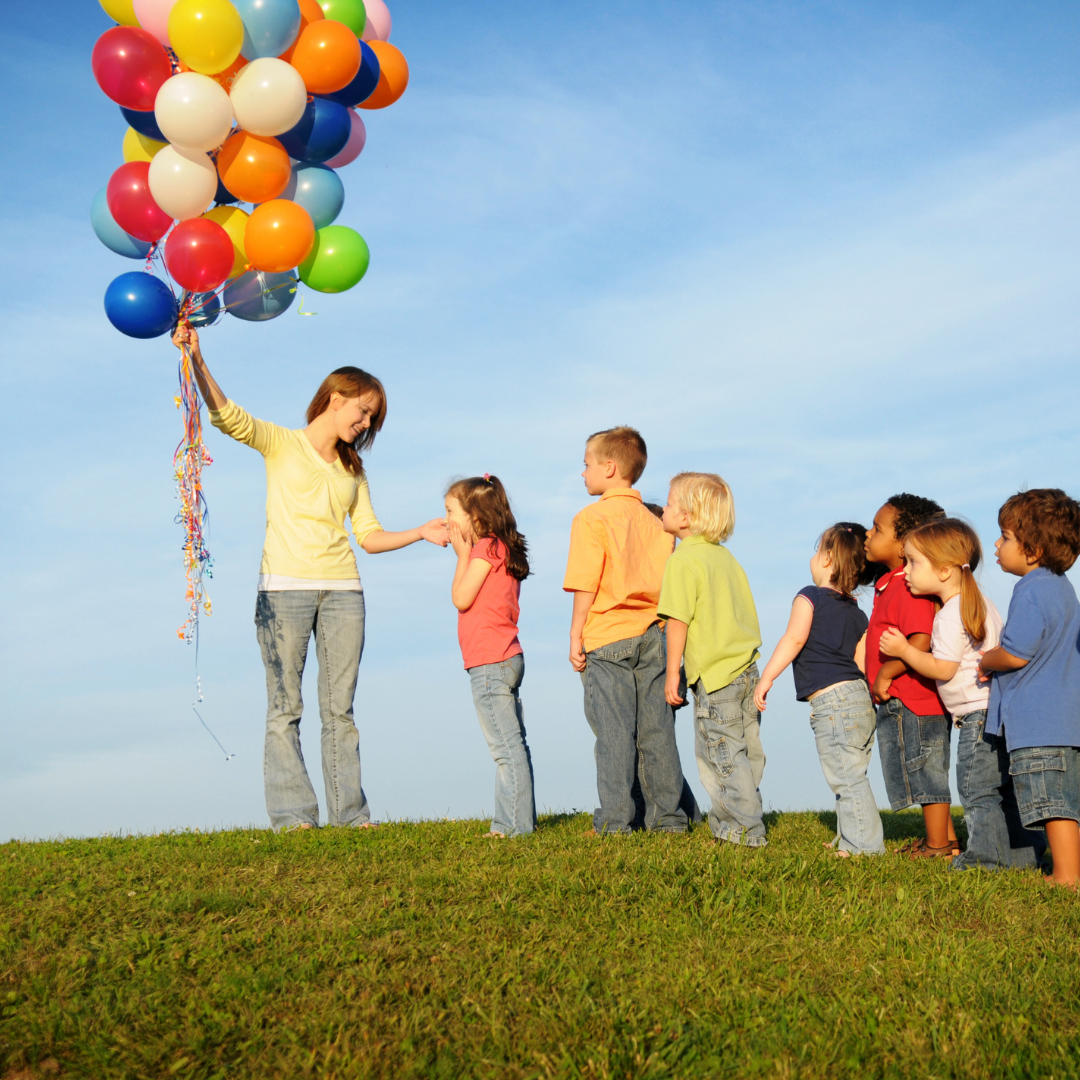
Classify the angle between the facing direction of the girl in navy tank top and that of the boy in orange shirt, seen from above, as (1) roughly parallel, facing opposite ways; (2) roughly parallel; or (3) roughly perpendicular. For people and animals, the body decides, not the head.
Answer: roughly parallel

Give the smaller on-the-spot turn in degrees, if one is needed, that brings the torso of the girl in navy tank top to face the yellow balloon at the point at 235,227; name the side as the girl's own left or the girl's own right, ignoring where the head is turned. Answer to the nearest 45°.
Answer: approximately 45° to the girl's own left

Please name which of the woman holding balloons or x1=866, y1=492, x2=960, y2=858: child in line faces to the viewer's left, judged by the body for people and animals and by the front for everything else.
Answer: the child in line

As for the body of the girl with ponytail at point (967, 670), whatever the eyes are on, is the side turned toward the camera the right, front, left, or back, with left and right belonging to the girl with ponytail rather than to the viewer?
left

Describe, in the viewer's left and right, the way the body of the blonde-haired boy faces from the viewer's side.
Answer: facing away from the viewer and to the left of the viewer

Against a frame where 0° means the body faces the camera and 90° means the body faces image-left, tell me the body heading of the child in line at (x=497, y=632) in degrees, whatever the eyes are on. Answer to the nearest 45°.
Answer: approximately 90°

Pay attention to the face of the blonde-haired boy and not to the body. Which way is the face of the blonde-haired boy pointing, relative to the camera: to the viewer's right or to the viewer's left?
to the viewer's left

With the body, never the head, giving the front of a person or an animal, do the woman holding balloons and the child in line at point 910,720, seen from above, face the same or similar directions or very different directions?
very different directions

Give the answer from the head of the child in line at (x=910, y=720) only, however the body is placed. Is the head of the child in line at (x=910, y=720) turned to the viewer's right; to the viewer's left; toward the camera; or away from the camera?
to the viewer's left

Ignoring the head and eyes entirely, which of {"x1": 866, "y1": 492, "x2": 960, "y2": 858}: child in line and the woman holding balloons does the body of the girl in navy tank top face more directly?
the woman holding balloons

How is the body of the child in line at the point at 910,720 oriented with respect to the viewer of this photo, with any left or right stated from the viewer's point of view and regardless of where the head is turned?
facing to the left of the viewer

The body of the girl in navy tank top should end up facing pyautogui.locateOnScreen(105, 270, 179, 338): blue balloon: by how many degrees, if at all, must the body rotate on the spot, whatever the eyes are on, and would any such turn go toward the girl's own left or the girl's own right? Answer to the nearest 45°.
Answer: approximately 45° to the girl's own left
